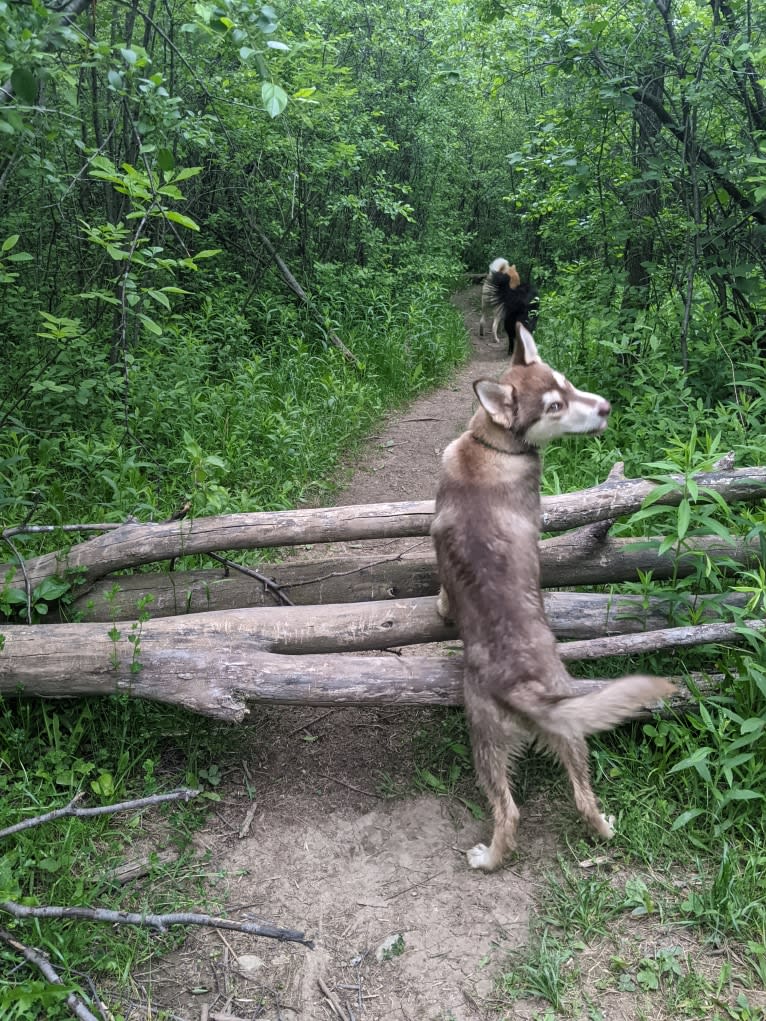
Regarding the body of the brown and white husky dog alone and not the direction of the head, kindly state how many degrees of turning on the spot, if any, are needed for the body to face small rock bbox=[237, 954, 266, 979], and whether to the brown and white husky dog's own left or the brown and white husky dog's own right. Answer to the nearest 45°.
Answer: approximately 135° to the brown and white husky dog's own left

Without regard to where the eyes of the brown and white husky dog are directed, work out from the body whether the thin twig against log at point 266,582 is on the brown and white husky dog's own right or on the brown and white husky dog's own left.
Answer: on the brown and white husky dog's own left

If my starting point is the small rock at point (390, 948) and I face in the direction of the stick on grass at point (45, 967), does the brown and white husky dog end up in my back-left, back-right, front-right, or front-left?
back-right

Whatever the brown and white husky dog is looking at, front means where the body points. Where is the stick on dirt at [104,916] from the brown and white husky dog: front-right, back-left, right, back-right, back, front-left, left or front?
back-left

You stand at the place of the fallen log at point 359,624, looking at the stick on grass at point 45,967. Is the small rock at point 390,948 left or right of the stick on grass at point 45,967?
left

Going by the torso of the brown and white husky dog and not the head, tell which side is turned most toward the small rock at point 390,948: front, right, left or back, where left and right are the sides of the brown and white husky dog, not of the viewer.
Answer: back

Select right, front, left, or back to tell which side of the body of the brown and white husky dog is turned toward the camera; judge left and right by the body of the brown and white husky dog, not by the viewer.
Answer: back
